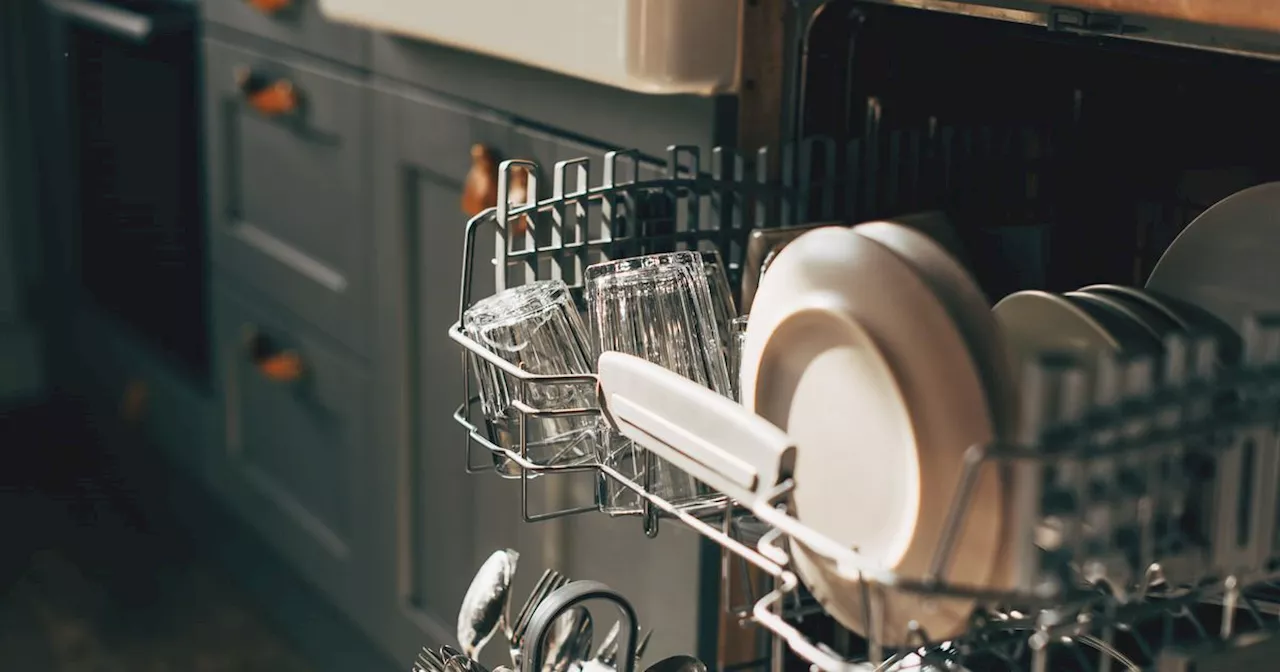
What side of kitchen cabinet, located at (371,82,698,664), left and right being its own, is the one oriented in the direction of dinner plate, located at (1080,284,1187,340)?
left

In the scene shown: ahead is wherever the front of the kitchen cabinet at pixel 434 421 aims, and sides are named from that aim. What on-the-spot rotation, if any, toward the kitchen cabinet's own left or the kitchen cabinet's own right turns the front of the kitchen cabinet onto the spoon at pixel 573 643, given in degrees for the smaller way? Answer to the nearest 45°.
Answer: approximately 45° to the kitchen cabinet's own left

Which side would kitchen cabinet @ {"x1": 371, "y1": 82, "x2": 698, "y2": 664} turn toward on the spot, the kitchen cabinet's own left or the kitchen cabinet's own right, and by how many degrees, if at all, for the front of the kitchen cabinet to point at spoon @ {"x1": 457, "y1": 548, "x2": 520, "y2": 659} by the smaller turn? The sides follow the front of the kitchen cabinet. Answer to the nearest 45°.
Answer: approximately 45° to the kitchen cabinet's own left

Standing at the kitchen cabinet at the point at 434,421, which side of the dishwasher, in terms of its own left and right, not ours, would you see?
right
